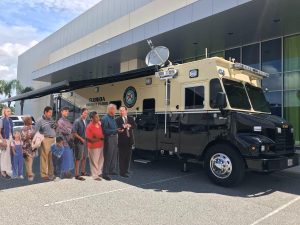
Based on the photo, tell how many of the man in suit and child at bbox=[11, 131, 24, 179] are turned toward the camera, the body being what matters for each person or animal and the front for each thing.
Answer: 2

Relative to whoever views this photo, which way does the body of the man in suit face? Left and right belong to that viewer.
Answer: facing the viewer

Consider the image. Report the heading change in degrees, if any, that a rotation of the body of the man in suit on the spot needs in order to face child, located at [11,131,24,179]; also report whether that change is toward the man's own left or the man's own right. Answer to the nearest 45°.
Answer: approximately 90° to the man's own right

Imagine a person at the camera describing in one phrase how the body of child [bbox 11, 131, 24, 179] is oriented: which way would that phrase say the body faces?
toward the camera

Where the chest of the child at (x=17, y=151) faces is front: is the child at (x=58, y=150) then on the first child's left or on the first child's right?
on the first child's left
